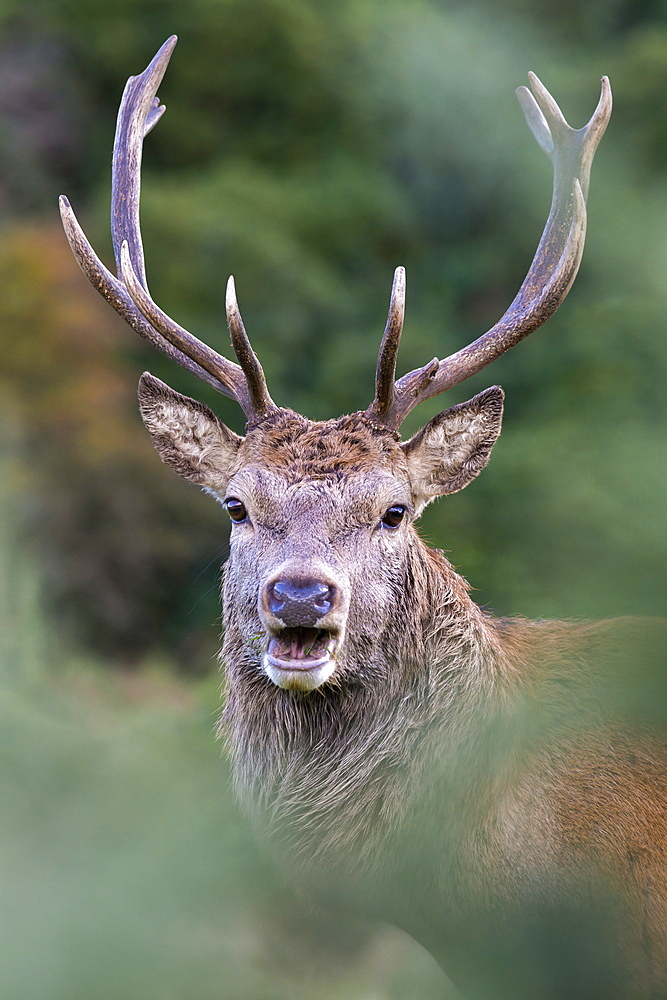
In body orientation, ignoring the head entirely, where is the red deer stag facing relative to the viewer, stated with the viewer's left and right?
facing the viewer and to the left of the viewer
